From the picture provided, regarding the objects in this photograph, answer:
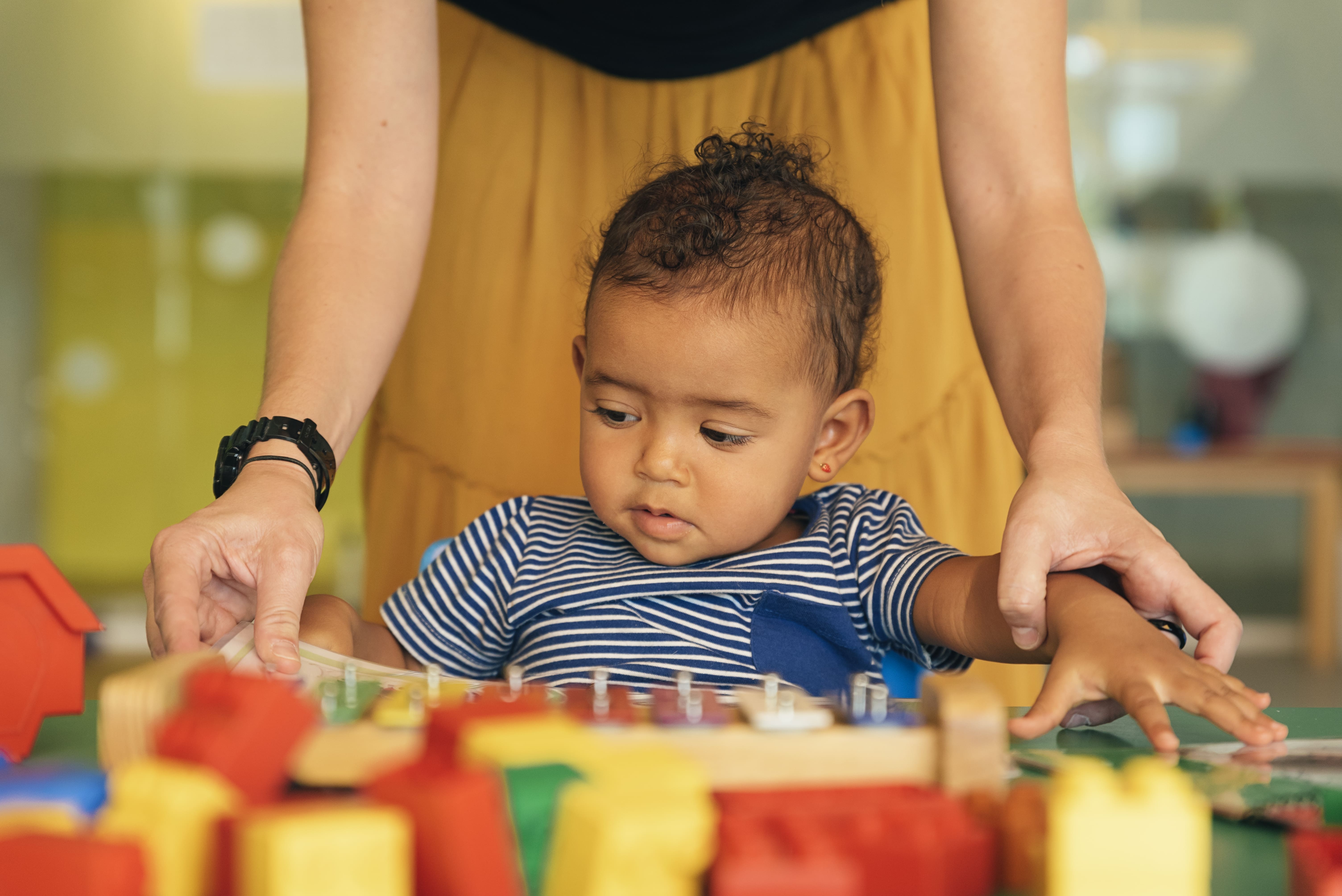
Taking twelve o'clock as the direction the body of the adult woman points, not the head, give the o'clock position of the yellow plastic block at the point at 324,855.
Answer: The yellow plastic block is roughly at 12 o'clock from the adult woman.

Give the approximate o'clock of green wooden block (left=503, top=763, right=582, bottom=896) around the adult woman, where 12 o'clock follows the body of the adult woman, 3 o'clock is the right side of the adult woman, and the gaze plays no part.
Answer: The green wooden block is roughly at 12 o'clock from the adult woman.

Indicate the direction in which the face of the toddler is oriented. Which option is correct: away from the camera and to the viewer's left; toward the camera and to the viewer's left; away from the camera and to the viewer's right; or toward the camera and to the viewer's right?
toward the camera and to the viewer's left

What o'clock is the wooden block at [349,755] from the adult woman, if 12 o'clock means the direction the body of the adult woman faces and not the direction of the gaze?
The wooden block is roughly at 12 o'clock from the adult woman.

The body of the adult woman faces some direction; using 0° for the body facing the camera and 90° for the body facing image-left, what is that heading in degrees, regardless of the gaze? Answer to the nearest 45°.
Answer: approximately 0°

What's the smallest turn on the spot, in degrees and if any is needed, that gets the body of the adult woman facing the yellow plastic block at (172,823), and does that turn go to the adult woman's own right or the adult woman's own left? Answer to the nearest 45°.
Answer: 0° — they already face it

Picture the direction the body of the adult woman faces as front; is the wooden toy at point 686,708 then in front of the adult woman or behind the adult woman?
in front

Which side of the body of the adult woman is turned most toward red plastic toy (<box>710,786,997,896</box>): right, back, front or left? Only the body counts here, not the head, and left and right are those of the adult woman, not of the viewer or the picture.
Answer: front

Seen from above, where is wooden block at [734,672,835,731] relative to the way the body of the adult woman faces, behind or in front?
in front

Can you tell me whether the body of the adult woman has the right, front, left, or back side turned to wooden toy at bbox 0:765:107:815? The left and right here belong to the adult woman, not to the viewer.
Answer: front

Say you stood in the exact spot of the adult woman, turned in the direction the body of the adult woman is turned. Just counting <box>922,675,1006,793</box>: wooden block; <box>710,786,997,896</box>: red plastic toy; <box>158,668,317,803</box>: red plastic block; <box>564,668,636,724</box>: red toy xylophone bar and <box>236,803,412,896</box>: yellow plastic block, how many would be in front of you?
5
